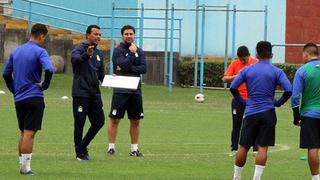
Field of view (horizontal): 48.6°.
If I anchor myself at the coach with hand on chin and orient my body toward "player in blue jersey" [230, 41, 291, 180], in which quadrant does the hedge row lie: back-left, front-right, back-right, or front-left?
back-left

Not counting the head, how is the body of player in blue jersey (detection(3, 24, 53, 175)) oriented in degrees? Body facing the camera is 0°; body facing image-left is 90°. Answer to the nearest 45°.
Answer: approximately 225°

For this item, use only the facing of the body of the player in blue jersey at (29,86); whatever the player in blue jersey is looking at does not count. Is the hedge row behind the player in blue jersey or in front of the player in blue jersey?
in front

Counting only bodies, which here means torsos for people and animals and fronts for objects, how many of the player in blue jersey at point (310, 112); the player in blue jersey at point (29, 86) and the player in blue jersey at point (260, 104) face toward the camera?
0

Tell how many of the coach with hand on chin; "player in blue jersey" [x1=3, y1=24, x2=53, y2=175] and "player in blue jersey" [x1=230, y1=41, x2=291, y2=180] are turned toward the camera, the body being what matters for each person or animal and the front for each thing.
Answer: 1

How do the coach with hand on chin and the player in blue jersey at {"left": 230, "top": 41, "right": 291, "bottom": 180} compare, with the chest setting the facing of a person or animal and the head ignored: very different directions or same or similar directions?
very different directions

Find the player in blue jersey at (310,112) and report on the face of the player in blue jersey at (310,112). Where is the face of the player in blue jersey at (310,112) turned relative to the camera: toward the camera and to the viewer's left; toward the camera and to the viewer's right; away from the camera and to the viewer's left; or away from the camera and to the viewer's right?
away from the camera and to the viewer's left

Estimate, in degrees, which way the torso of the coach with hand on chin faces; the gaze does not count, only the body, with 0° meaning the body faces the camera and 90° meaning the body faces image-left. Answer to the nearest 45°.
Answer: approximately 0°

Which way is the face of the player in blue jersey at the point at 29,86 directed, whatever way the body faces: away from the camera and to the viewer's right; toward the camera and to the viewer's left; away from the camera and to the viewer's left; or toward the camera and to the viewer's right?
away from the camera and to the viewer's right

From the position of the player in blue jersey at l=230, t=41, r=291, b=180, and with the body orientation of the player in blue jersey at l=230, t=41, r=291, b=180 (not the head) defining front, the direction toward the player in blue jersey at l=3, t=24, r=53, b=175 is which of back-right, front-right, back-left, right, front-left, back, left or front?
left

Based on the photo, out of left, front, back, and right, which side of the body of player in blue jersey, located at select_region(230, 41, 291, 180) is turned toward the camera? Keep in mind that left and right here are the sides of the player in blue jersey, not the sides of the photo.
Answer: back

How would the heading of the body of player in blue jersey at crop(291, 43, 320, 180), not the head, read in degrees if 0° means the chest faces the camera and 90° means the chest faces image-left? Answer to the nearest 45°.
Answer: approximately 135°

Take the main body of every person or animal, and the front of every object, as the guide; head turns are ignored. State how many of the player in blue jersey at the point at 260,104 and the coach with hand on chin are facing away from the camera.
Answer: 1
